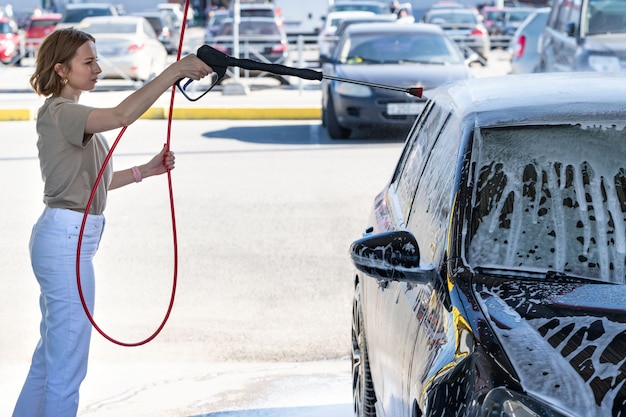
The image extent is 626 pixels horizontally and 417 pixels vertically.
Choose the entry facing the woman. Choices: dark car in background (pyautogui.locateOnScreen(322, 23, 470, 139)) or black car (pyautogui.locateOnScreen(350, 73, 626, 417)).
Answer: the dark car in background

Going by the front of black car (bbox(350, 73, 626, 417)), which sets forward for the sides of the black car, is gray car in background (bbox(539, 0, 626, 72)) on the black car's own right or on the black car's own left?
on the black car's own left

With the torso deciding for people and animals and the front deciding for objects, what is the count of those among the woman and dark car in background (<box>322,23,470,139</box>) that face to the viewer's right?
1

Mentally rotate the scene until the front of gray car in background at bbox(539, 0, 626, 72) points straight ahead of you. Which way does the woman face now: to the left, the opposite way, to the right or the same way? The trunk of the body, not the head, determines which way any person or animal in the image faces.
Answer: to the left

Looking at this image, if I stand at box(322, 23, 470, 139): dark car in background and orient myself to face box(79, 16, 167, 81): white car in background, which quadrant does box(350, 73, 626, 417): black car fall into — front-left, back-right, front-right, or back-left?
back-left

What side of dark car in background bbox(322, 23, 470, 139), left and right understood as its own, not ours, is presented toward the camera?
front

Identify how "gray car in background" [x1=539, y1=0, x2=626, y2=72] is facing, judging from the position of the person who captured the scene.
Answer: facing the viewer and to the right of the viewer

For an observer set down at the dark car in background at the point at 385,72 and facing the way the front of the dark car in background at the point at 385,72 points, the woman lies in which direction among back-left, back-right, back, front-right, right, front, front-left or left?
front

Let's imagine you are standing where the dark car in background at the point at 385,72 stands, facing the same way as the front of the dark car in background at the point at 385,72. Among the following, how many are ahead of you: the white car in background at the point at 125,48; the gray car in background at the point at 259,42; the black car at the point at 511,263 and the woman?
2

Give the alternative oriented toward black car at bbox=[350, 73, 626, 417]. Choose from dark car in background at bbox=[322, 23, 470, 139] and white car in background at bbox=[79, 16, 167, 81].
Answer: the dark car in background

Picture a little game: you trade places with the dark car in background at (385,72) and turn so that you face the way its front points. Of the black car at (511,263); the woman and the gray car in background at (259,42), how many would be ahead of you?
2

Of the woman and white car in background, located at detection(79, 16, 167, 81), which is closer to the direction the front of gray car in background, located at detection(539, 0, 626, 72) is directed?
the woman

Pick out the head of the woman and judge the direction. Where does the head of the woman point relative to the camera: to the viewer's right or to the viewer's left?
to the viewer's right

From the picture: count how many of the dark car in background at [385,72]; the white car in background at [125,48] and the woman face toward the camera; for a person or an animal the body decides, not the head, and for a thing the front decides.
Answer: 1
